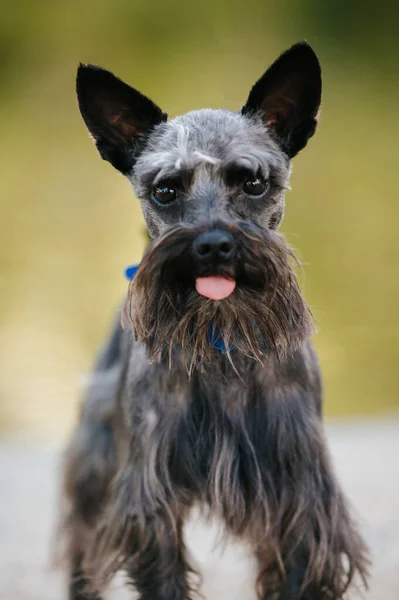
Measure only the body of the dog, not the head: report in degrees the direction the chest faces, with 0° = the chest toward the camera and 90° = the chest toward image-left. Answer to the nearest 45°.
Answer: approximately 0°
